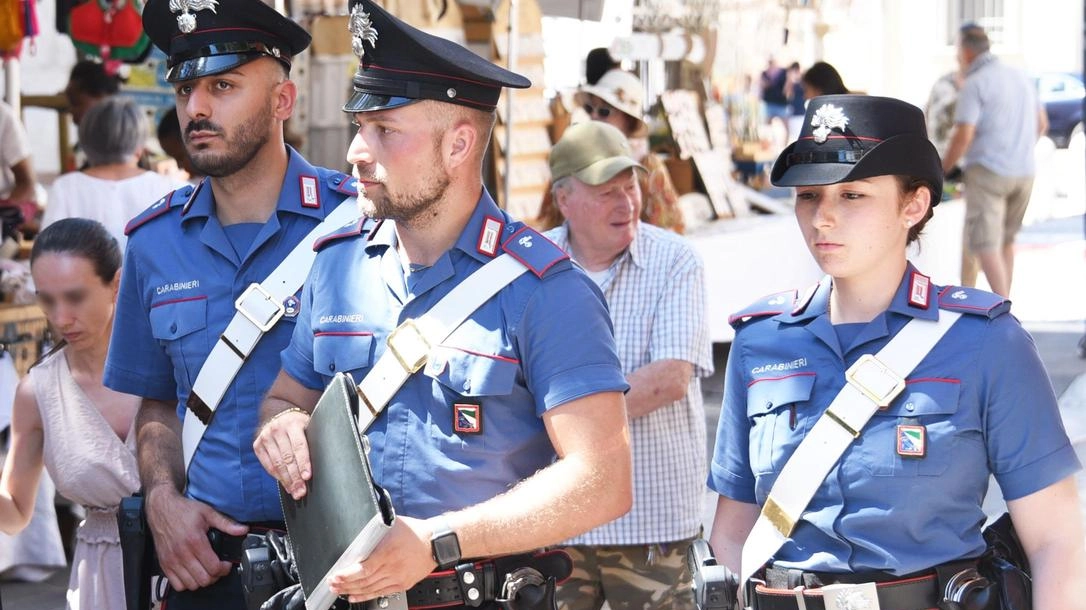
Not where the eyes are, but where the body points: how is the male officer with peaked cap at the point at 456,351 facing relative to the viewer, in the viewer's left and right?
facing the viewer and to the left of the viewer

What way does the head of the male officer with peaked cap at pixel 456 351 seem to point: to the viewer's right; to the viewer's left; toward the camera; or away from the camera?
to the viewer's left

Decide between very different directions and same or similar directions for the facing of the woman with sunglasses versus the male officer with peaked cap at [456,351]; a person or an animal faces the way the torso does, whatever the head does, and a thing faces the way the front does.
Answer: same or similar directions

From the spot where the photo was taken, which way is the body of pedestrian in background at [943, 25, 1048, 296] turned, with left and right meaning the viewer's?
facing away from the viewer and to the left of the viewer

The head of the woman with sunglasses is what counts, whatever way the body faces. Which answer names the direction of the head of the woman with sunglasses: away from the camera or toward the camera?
toward the camera

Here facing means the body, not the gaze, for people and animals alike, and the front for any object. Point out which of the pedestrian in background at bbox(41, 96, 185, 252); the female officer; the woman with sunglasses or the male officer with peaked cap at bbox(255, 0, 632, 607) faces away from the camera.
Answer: the pedestrian in background

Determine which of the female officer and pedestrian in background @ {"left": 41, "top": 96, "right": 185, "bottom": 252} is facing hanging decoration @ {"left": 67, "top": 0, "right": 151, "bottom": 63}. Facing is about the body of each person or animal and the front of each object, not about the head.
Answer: the pedestrian in background

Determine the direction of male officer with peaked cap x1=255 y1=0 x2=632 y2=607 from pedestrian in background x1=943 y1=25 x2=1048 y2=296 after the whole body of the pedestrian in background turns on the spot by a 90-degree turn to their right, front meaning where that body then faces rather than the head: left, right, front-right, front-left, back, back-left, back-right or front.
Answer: back-right

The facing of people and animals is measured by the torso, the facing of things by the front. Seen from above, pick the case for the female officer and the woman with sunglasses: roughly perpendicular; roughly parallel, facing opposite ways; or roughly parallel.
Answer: roughly parallel

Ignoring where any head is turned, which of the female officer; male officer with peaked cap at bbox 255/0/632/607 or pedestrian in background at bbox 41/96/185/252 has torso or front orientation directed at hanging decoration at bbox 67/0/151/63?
the pedestrian in background

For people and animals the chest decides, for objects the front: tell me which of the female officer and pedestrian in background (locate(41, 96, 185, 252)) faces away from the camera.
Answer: the pedestrian in background

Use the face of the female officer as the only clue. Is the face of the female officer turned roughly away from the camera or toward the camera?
toward the camera

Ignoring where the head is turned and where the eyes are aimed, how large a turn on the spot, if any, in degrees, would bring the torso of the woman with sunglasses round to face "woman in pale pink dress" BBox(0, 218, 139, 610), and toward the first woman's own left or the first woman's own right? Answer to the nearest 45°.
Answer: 0° — they already face them

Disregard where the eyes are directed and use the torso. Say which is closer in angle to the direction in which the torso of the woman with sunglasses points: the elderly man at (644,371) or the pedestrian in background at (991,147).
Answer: the elderly man

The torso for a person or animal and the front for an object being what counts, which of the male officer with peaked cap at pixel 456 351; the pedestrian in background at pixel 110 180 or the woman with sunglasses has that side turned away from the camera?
the pedestrian in background

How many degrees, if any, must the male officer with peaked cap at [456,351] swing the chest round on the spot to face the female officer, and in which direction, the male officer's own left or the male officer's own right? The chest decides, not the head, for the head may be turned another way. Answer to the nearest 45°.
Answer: approximately 135° to the male officer's own left

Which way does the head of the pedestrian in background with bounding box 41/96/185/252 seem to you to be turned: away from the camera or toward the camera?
away from the camera

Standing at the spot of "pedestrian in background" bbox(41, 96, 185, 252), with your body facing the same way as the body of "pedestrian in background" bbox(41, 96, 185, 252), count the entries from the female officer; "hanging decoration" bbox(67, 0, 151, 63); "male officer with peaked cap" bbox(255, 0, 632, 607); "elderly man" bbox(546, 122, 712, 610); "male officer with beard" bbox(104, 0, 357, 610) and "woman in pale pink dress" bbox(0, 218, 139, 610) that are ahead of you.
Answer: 1

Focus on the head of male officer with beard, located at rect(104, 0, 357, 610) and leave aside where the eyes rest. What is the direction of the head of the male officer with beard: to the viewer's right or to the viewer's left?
to the viewer's left

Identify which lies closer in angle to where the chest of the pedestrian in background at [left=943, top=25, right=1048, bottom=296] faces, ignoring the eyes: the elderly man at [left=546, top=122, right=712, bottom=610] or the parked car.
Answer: the parked car

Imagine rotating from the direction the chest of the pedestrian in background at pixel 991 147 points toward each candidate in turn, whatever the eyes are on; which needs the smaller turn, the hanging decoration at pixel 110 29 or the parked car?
the parked car

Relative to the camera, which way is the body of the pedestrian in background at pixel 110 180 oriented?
away from the camera
